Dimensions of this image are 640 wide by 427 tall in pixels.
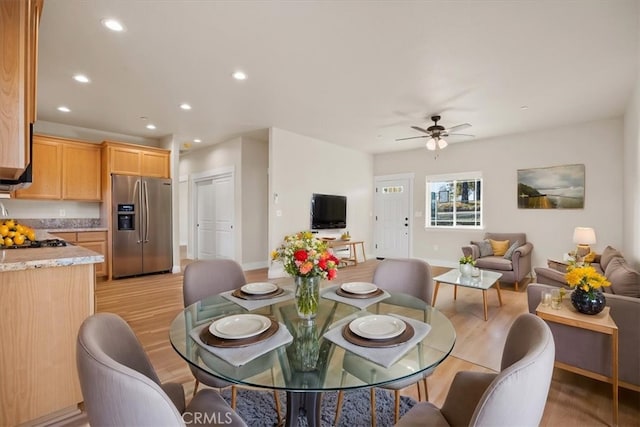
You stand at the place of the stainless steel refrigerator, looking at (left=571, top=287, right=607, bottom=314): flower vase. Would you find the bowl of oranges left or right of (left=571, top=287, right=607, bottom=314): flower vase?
right

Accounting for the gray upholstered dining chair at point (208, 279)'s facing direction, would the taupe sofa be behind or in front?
in front

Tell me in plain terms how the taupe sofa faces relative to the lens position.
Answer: facing to the left of the viewer

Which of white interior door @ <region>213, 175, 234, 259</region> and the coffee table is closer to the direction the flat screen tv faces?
the coffee table

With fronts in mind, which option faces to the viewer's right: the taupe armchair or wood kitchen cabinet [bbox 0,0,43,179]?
the wood kitchen cabinet

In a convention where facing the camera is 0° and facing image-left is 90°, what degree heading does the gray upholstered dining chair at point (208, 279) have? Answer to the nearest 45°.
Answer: approximately 315°

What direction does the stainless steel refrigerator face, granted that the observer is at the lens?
facing the viewer and to the right of the viewer

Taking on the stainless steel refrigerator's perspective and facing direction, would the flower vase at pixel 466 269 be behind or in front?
in front

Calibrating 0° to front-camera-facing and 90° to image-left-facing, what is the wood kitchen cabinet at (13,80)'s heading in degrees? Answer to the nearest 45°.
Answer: approximately 270°

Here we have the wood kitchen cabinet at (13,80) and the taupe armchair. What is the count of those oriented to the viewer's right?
1

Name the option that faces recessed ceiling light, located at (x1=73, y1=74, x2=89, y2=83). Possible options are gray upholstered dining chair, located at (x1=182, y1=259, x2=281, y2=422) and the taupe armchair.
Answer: the taupe armchair

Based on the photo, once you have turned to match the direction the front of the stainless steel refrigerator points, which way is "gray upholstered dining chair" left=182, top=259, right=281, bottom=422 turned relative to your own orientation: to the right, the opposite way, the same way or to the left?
the same way

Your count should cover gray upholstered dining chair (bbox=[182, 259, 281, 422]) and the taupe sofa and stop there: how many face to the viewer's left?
1
